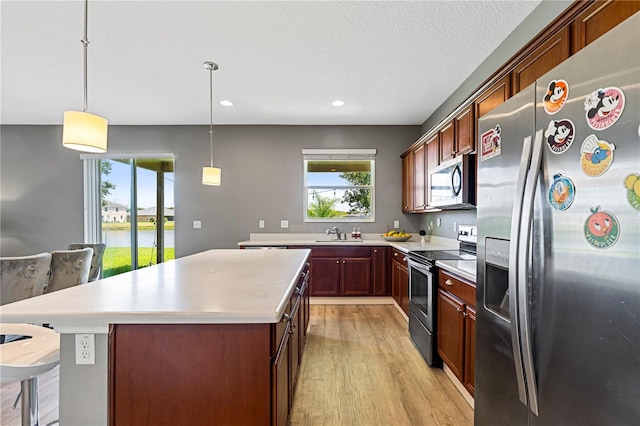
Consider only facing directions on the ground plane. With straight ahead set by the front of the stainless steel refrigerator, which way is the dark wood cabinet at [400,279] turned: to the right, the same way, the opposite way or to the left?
the same way

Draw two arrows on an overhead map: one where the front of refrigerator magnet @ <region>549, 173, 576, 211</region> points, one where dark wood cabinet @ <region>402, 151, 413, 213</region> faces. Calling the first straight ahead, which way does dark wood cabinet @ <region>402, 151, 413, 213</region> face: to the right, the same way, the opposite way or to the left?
the same way

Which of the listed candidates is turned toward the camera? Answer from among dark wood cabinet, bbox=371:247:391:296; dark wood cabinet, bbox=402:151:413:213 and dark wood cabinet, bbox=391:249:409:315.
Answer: dark wood cabinet, bbox=371:247:391:296

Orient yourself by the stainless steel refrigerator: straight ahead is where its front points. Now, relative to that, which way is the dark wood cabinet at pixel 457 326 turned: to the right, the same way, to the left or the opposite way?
the same way

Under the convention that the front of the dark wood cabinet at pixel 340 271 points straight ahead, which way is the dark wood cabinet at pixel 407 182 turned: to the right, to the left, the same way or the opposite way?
to the right

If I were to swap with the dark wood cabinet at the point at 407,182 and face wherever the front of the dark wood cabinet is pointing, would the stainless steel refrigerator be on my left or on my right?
on my left

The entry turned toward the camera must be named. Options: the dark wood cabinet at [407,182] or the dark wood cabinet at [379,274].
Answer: the dark wood cabinet at [379,274]

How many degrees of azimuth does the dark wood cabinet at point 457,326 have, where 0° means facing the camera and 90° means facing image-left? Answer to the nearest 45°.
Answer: approximately 45°

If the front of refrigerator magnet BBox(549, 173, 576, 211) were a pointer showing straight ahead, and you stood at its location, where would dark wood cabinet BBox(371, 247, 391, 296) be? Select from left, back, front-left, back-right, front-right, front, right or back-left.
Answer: right

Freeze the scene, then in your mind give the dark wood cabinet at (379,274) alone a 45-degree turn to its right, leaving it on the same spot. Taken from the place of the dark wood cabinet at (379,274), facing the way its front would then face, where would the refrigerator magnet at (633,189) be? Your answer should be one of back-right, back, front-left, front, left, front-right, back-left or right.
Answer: front-left

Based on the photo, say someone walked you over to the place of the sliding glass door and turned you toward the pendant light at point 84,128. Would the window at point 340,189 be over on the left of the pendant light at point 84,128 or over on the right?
left

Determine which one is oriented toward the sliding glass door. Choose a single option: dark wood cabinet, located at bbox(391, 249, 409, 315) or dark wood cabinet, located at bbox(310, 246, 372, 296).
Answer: dark wood cabinet, located at bbox(391, 249, 409, 315)

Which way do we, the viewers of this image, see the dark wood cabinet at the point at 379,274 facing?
facing the viewer

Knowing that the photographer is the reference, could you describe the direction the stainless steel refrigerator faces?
facing the viewer and to the left of the viewer

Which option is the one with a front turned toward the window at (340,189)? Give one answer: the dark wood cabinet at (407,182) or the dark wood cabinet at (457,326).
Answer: the dark wood cabinet at (407,182)

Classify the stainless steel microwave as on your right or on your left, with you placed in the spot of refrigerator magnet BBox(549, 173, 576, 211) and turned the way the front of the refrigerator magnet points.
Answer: on your right

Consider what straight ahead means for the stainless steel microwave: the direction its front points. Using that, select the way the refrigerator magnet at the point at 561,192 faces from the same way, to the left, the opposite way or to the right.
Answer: the same way

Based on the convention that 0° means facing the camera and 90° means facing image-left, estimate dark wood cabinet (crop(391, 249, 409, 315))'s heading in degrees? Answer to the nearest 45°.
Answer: approximately 90°

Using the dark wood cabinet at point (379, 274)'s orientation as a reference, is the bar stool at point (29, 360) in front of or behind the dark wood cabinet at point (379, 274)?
in front

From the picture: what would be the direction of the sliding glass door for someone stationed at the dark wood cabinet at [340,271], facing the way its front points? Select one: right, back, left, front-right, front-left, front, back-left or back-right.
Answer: right
